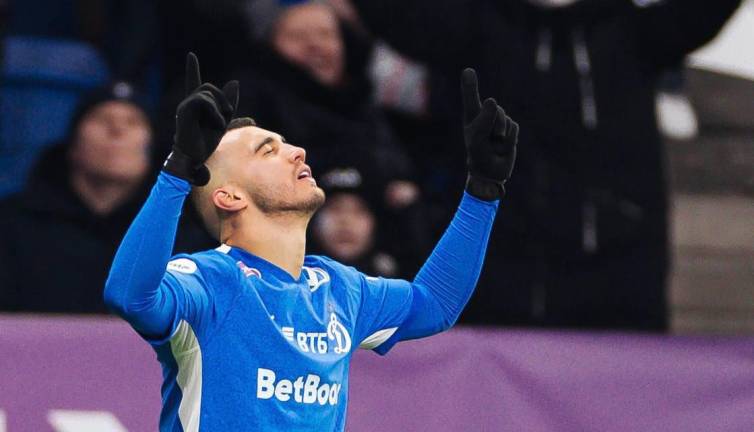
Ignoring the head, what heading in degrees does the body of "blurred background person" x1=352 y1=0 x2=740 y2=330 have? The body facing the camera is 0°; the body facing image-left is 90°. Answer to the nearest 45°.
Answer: approximately 0°

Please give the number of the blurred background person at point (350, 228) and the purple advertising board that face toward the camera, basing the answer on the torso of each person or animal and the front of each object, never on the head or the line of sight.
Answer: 2

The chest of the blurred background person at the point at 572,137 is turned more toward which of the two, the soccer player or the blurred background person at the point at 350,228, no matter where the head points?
the soccer player

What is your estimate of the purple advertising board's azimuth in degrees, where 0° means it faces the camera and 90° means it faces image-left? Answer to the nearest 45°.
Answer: approximately 0°

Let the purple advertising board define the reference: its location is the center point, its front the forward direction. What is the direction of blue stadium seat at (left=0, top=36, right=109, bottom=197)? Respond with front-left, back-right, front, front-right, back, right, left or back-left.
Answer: back-right

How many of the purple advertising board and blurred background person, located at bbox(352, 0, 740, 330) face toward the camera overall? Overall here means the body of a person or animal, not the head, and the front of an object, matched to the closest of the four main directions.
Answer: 2

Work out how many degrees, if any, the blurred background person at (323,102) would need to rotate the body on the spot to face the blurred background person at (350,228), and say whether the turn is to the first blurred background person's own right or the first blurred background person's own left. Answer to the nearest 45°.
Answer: approximately 45° to the first blurred background person's own right
